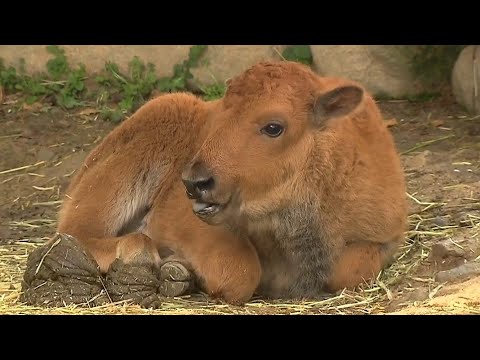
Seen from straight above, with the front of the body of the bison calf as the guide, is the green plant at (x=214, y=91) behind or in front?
behind

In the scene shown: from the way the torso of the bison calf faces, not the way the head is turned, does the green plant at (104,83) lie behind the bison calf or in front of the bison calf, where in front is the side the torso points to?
behind

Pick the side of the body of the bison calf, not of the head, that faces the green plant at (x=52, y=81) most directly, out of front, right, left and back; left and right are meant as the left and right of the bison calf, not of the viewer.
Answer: back

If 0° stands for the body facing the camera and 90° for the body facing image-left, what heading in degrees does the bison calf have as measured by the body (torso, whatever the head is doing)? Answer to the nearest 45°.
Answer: approximately 315°

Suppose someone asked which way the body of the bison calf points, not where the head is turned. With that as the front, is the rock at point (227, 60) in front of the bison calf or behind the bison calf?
behind

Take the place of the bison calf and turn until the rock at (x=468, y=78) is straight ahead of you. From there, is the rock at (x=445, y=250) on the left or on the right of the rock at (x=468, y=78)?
right
